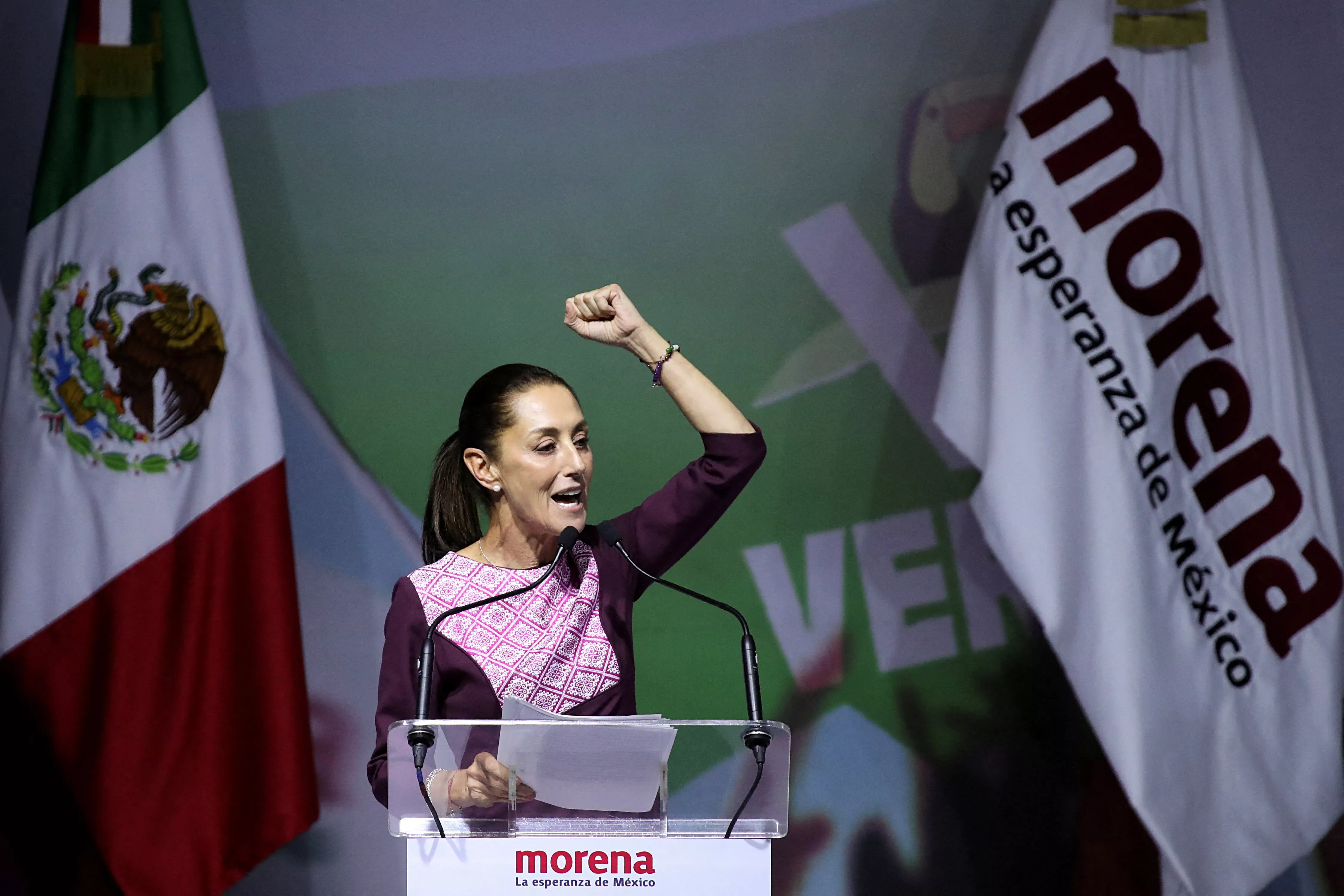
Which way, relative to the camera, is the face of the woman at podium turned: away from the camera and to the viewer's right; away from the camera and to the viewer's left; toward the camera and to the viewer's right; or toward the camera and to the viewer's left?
toward the camera and to the viewer's right

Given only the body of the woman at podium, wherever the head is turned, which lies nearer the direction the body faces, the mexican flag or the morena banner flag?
the morena banner flag

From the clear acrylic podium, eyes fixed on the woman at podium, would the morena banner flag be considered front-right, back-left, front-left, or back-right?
front-right

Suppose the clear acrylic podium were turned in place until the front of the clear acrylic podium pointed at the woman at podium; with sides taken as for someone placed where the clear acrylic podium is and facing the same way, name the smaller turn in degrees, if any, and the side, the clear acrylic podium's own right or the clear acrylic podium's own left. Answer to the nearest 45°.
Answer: approximately 180°

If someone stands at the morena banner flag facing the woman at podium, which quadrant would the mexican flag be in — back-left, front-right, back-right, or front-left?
front-right

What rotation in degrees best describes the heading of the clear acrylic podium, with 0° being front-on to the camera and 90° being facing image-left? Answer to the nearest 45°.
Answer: approximately 0°

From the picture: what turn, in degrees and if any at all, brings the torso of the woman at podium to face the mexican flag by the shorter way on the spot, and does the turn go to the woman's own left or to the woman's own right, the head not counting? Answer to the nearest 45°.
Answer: approximately 180°

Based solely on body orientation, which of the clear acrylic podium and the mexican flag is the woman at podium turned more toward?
the clear acrylic podium

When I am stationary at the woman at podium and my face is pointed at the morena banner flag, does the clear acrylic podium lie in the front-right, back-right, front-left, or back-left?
back-right

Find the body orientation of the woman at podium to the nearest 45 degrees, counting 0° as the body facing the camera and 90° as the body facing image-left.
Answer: approximately 315°

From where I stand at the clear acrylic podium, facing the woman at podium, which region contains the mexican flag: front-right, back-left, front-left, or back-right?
front-left

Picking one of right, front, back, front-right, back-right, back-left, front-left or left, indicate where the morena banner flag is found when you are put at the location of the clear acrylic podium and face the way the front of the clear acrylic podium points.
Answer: back-left

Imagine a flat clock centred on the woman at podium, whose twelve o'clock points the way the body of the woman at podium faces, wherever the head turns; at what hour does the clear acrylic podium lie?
The clear acrylic podium is roughly at 1 o'clock from the woman at podium.

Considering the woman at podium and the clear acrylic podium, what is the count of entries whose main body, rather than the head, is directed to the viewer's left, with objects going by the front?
0
